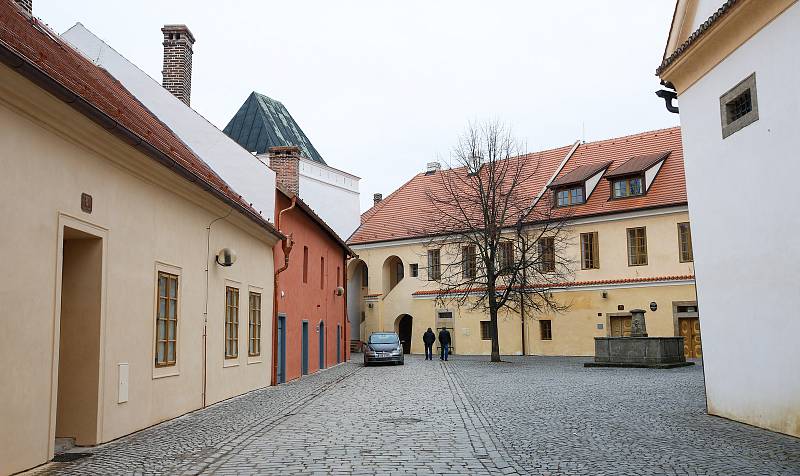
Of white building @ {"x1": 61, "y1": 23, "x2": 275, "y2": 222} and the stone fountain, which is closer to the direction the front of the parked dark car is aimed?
the white building

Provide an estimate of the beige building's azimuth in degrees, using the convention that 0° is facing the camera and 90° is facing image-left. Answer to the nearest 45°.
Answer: approximately 315°

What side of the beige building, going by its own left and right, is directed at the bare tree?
left

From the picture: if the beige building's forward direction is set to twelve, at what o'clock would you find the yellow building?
The yellow building is roughly at 9 o'clock from the beige building.

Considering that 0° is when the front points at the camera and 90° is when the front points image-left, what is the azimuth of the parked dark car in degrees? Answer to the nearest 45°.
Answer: approximately 0°
